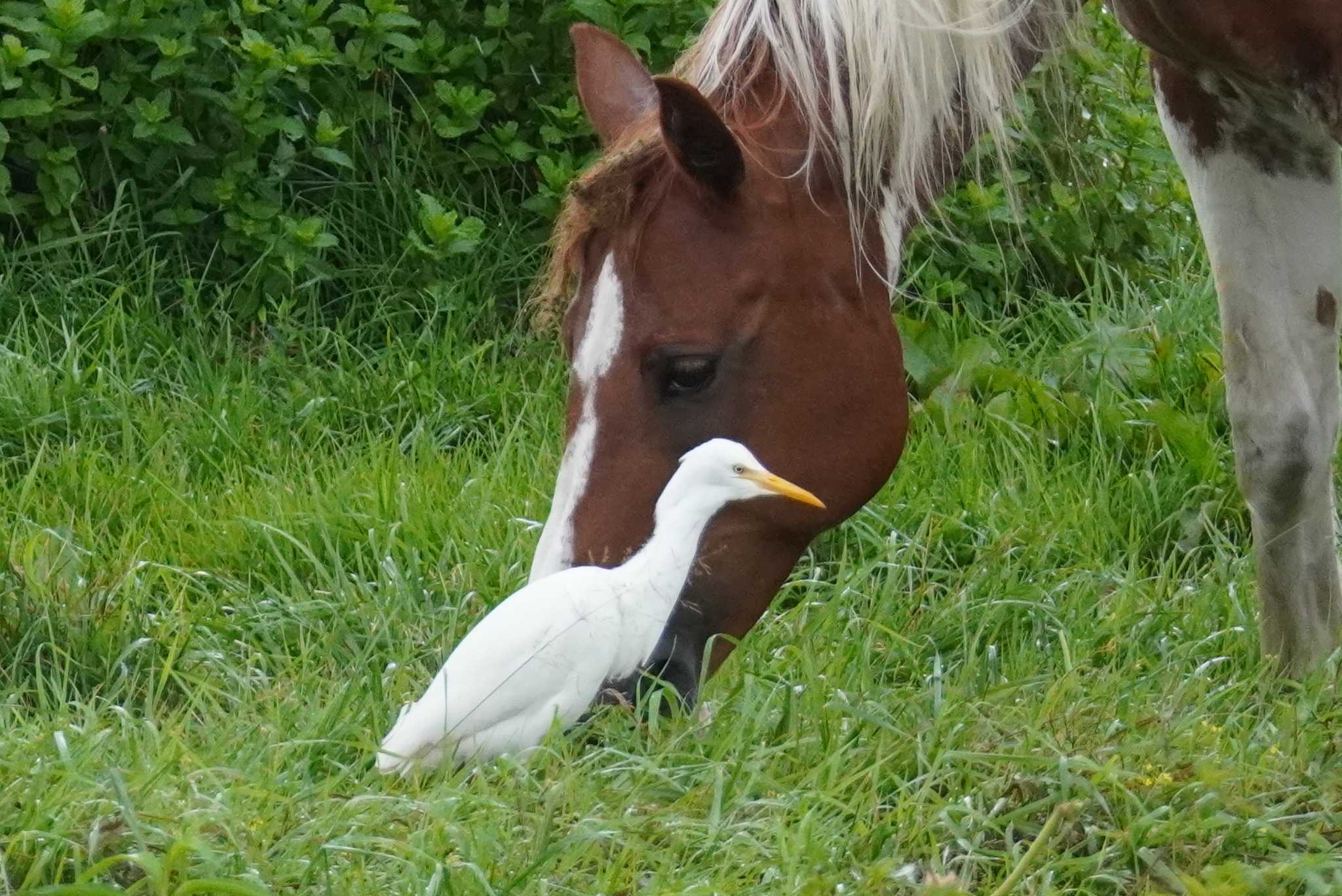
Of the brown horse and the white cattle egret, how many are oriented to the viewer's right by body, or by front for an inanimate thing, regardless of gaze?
1

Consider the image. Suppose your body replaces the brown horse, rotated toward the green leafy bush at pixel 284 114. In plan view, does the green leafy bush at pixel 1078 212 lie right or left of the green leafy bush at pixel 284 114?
right

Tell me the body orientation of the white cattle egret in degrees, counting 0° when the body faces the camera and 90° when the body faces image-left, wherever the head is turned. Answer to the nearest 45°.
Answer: approximately 270°

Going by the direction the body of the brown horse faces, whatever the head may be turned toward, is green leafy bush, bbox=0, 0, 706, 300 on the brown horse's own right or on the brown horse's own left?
on the brown horse's own right

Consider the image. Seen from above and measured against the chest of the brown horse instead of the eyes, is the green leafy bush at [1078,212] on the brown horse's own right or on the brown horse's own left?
on the brown horse's own right

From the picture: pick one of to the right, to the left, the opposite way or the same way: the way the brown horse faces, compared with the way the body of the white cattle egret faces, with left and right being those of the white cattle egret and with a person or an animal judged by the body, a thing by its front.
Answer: the opposite way

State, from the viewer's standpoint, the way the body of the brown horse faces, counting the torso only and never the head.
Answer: to the viewer's left

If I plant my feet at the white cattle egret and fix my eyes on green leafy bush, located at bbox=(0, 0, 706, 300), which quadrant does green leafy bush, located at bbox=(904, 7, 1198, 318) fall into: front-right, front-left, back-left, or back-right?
front-right

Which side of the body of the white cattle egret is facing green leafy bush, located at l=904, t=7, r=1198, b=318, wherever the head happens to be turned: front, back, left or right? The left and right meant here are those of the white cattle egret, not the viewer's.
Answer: left
